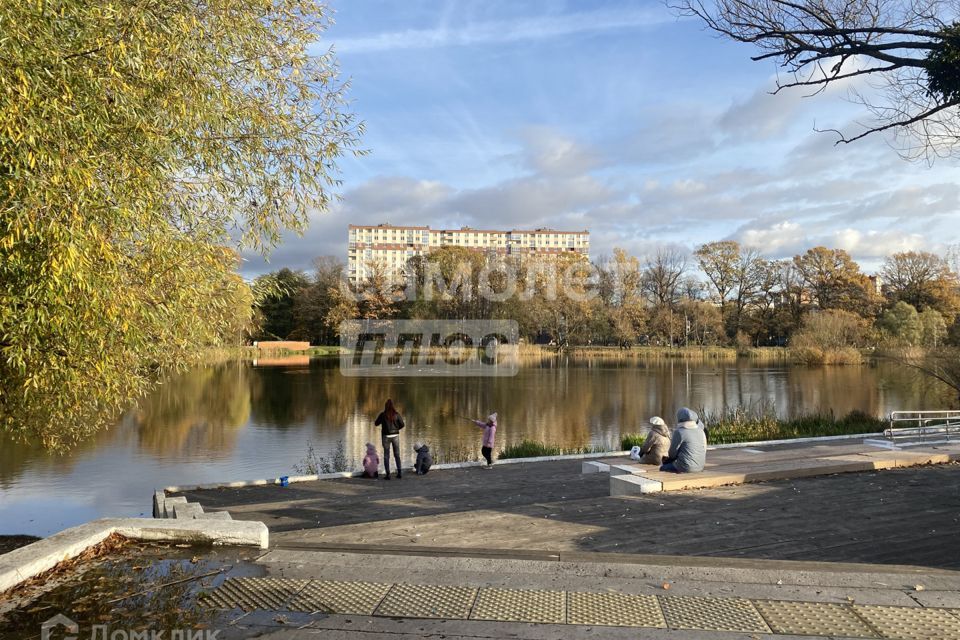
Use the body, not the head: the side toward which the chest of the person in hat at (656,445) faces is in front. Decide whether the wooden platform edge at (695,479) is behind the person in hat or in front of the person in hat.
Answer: behind

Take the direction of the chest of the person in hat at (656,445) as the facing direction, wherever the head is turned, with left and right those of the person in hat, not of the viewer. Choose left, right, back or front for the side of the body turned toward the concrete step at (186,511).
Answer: left

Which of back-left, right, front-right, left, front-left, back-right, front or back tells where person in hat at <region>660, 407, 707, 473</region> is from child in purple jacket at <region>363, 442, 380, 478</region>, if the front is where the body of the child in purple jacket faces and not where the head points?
back-right

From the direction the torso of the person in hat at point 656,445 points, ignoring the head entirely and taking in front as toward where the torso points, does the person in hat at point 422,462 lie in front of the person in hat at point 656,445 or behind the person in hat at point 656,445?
in front

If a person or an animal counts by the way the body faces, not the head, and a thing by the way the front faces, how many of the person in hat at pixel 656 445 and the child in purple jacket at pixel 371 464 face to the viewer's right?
0

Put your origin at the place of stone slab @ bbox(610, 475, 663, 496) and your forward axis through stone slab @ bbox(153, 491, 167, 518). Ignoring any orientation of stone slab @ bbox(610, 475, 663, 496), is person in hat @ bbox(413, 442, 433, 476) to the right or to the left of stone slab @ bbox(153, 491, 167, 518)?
right

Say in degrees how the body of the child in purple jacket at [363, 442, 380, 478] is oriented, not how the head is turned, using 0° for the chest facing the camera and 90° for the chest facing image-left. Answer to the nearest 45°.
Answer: approximately 180°

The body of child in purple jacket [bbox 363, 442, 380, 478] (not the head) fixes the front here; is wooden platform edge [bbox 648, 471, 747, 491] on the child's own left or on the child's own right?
on the child's own right

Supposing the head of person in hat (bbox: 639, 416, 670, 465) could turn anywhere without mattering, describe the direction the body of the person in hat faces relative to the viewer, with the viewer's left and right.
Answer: facing away from the viewer and to the left of the viewer
